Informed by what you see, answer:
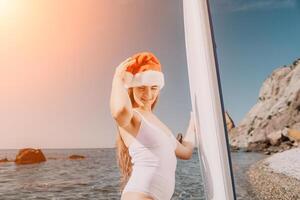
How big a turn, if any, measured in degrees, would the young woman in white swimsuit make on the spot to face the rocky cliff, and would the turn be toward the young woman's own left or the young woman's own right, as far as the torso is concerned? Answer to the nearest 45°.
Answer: approximately 90° to the young woman's own left

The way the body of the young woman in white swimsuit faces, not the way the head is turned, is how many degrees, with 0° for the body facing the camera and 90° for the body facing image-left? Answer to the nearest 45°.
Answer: approximately 315°
